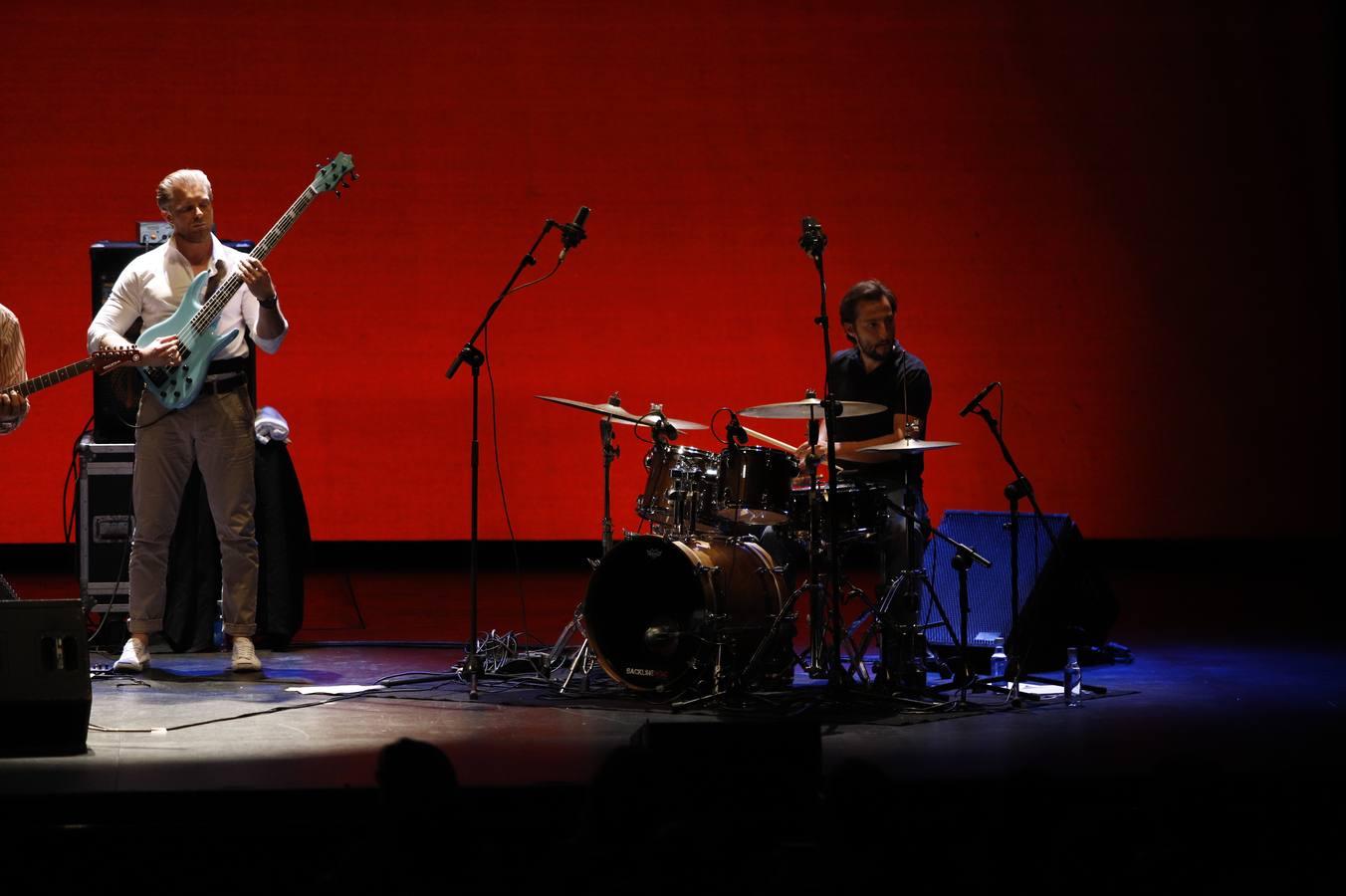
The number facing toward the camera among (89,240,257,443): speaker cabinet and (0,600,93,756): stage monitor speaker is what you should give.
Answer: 1

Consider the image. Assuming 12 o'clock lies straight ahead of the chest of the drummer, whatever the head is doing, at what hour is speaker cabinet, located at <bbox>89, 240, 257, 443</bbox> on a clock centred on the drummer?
The speaker cabinet is roughly at 2 o'clock from the drummer.

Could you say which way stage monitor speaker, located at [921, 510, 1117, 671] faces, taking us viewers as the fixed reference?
facing the viewer and to the left of the viewer

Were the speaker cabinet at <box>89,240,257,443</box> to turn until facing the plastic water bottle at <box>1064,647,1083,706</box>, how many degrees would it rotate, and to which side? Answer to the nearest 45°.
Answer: approximately 45° to its left

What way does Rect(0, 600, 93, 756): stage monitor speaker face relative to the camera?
away from the camera

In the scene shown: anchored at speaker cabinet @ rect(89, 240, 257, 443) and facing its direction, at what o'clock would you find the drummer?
The drummer is roughly at 10 o'clock from the speaker cabinet.

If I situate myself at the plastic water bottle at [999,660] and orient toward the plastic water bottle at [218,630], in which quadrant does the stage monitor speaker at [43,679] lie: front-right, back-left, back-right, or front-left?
front-left

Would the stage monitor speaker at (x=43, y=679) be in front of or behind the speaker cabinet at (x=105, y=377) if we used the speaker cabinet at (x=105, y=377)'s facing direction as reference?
in front

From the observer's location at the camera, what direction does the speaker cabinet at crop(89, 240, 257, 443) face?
facing the viewer

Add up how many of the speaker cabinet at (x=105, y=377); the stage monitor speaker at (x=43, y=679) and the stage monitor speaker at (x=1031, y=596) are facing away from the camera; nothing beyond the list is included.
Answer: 1

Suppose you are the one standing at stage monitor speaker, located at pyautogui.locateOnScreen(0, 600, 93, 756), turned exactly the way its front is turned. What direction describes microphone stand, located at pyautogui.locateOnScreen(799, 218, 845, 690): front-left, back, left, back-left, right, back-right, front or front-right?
right

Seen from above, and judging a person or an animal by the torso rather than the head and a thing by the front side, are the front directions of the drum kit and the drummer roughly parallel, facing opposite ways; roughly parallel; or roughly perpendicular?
roughly parallel

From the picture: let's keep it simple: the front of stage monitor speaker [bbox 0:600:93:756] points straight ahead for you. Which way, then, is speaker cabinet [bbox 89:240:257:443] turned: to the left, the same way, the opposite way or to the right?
the opposite way
